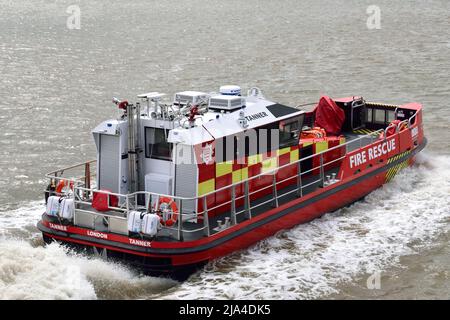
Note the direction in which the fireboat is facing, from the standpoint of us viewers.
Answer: facing away from the viewer and to the right of the viewer
